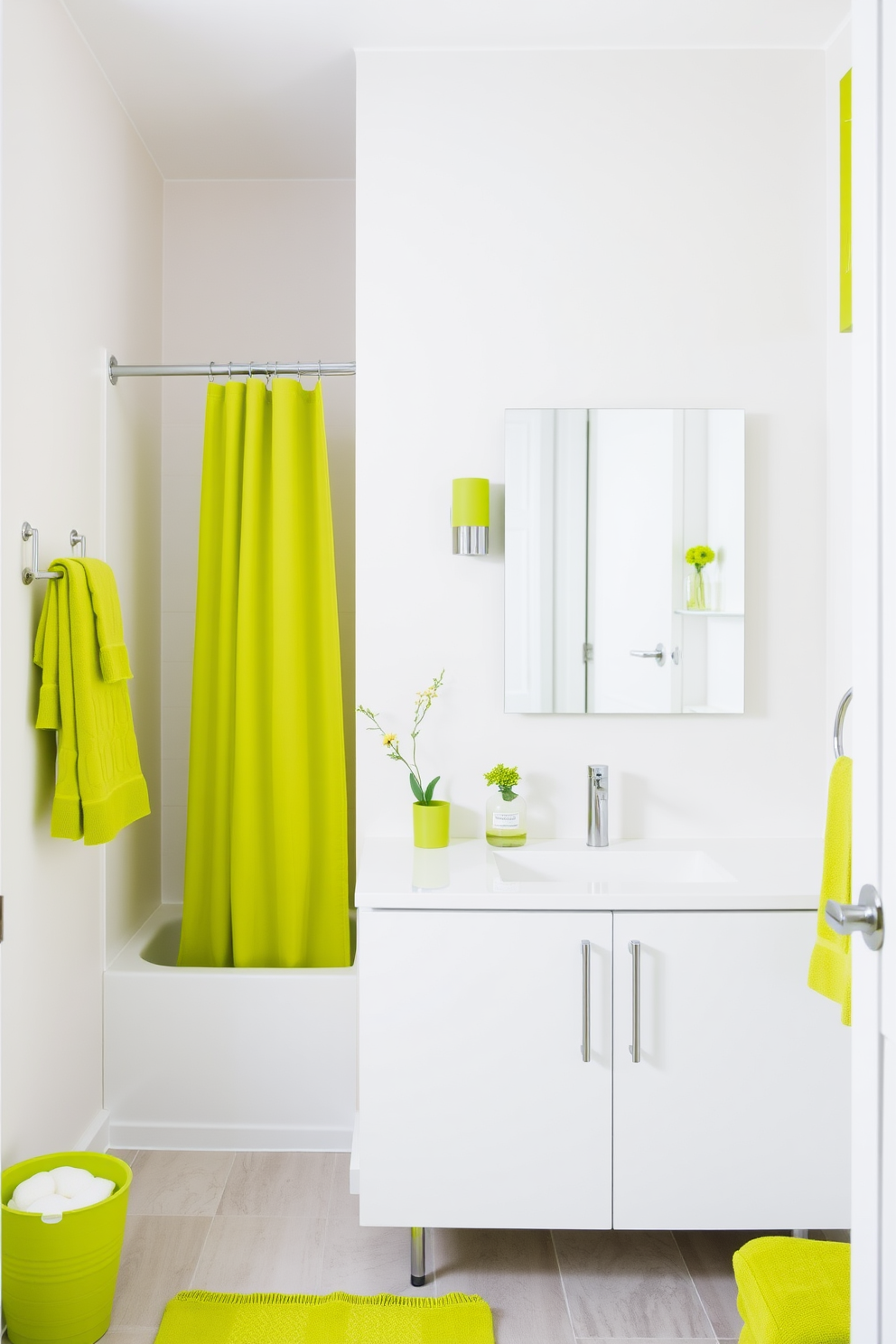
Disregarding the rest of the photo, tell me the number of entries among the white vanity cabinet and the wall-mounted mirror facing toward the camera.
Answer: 2

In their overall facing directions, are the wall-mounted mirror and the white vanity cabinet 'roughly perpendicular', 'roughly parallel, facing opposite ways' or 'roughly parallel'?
roughly parallel

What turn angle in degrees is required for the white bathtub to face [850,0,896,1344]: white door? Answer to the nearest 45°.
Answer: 0° — it already faces it

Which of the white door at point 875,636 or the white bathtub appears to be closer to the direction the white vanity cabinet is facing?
the white door

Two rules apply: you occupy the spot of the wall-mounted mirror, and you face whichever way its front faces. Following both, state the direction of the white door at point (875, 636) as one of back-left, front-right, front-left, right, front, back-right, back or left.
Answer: front

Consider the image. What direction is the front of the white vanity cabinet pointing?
toward the camera

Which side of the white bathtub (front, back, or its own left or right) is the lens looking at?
front

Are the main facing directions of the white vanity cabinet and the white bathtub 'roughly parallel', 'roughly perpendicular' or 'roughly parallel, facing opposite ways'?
roughly parallel

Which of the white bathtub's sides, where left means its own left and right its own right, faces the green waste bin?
front
